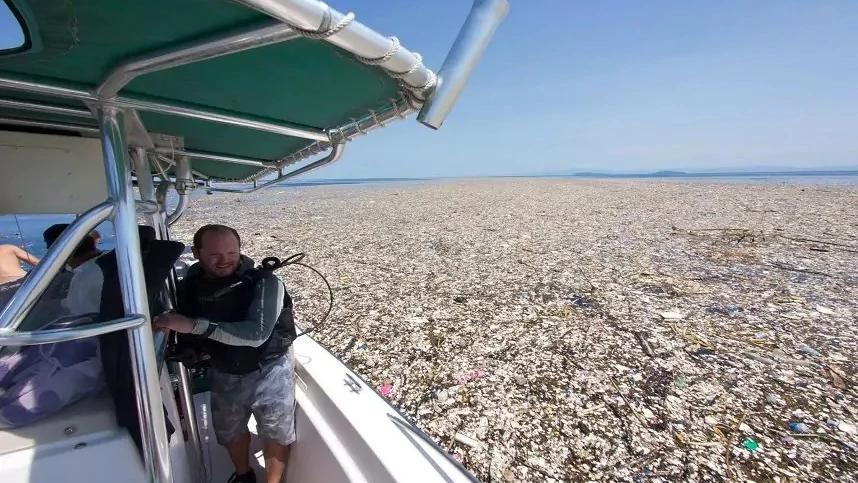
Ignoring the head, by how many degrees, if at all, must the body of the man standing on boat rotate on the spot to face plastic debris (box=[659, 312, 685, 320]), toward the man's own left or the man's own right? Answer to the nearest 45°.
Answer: approximately 135° to the man's own left

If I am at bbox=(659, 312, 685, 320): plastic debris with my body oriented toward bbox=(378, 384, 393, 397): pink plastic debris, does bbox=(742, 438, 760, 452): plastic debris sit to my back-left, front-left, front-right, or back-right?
front-left

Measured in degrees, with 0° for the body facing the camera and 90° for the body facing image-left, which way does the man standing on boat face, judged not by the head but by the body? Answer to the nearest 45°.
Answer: approximately 45°

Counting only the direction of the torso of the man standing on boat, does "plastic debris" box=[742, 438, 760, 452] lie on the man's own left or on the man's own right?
on the man's own left

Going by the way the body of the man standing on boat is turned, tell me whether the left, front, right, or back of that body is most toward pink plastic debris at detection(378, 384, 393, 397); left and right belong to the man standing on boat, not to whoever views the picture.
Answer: back

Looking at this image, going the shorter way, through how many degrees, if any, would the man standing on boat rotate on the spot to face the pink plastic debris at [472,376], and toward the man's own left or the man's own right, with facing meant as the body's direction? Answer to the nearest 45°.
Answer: approximately 180°
